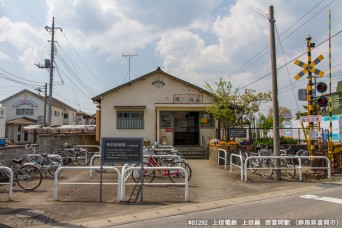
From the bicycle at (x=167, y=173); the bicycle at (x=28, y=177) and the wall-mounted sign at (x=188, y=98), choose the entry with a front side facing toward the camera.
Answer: the wall-mounted sign

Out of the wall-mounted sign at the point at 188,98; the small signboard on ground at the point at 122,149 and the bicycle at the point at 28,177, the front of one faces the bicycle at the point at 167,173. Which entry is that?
the wall-mounted sign

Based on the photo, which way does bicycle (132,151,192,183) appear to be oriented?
to the viewer's left

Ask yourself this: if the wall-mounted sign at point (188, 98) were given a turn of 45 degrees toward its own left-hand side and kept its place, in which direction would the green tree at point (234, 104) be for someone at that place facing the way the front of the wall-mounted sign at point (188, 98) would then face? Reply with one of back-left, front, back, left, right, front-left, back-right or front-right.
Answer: front

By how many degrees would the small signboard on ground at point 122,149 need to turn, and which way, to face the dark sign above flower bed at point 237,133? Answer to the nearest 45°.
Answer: approximately 135° to its left

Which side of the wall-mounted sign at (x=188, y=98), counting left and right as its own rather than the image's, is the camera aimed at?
front

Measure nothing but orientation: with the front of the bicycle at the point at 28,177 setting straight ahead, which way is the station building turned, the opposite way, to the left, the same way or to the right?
to the left

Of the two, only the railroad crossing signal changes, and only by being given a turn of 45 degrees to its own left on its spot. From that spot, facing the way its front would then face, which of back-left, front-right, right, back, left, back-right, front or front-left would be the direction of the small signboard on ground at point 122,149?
right

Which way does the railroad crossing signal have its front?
toward the camera

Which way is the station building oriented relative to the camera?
toward the camera

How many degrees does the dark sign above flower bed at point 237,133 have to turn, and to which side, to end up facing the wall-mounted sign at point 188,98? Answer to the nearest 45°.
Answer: approximately 135° to its right

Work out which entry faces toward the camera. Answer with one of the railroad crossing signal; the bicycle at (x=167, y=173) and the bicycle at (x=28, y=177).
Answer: the railroad crossing signal

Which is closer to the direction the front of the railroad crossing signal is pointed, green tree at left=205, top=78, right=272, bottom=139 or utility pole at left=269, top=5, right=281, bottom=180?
the utility pole

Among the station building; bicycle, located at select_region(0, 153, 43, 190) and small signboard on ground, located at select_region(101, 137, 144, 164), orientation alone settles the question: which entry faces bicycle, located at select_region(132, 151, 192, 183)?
the station building

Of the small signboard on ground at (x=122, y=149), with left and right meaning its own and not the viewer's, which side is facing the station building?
back

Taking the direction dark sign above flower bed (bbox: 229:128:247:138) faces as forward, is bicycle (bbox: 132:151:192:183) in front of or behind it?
in front

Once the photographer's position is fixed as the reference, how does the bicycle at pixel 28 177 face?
facing to the left of the viewer
